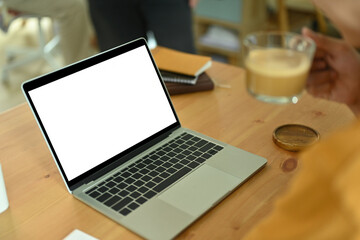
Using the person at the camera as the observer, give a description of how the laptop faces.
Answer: facing the viewer and to the right of the viewer
